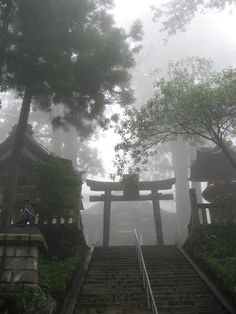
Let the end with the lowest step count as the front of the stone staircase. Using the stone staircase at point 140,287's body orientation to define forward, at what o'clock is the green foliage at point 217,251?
The green foliage is roughly at 8 o'clock from the stone staircase.

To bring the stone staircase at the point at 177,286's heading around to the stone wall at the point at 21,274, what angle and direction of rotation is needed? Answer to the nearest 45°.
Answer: approximately 45° to its right

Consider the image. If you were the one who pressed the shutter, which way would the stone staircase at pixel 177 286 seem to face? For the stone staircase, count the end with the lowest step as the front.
facing the viewer
